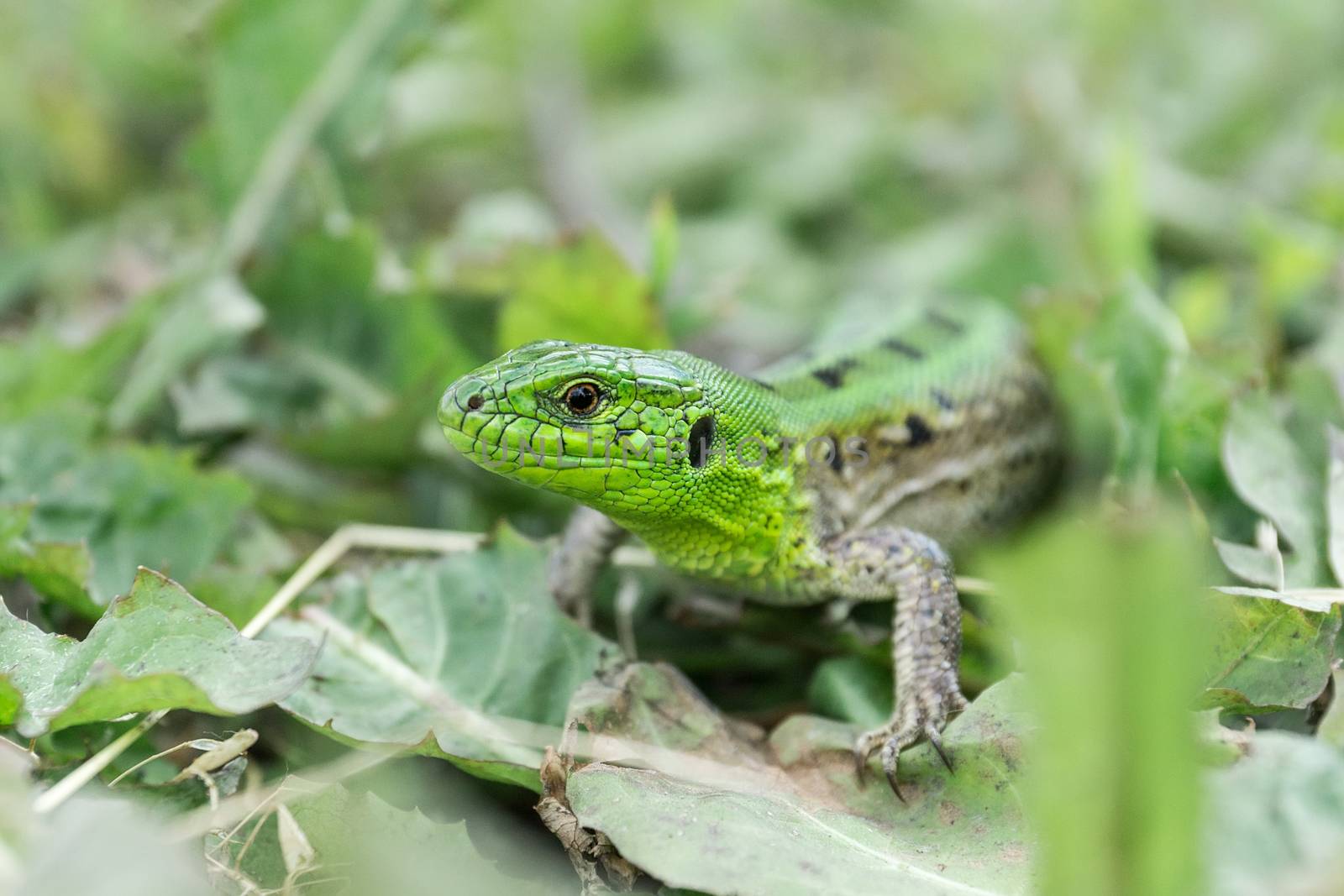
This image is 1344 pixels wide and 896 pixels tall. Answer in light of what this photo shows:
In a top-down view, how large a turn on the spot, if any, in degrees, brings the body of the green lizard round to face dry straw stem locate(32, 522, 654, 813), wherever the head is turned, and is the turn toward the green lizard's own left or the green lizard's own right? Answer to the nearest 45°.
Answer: approximately 45° to the green lizard's own right

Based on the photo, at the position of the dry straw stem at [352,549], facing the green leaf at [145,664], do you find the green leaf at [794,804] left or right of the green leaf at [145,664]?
left

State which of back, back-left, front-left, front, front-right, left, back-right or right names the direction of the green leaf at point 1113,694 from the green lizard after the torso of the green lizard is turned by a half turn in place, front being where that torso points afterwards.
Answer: back-right

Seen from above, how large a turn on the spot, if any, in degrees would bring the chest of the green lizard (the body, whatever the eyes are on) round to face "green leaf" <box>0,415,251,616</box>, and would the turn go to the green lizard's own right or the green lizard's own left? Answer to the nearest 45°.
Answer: approximately 45° to the green lizard's own right

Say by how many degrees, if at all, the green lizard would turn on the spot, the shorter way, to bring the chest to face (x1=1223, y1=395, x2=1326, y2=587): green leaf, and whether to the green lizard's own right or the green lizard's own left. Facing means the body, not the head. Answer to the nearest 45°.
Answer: approximately 135° to the green lizard's own left

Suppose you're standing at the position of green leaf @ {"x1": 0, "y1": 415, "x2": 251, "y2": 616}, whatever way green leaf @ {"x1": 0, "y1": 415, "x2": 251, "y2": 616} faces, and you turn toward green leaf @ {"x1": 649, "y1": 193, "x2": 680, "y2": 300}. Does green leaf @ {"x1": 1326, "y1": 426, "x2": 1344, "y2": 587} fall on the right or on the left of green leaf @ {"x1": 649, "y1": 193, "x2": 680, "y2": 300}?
right

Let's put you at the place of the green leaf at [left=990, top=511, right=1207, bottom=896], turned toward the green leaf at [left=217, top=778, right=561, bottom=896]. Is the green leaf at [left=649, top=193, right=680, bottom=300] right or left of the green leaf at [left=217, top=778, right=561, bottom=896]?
right

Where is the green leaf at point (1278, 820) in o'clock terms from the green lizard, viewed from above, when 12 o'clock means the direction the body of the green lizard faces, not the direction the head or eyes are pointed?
The green leaf is roughly at 10 o'clock from the green lizard.

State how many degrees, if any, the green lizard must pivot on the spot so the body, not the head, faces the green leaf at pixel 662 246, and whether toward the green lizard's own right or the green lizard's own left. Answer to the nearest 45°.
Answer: approximately 135° to the green lizard's own right

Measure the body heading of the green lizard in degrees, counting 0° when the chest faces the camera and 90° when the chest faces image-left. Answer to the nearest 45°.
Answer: approximately 45°

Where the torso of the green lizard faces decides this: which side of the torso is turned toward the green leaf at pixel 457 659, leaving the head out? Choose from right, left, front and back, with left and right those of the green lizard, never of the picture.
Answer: front

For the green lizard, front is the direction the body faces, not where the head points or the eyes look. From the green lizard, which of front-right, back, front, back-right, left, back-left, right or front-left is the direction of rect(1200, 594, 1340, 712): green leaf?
left

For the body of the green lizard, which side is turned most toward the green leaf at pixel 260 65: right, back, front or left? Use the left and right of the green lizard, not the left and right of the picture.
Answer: right
